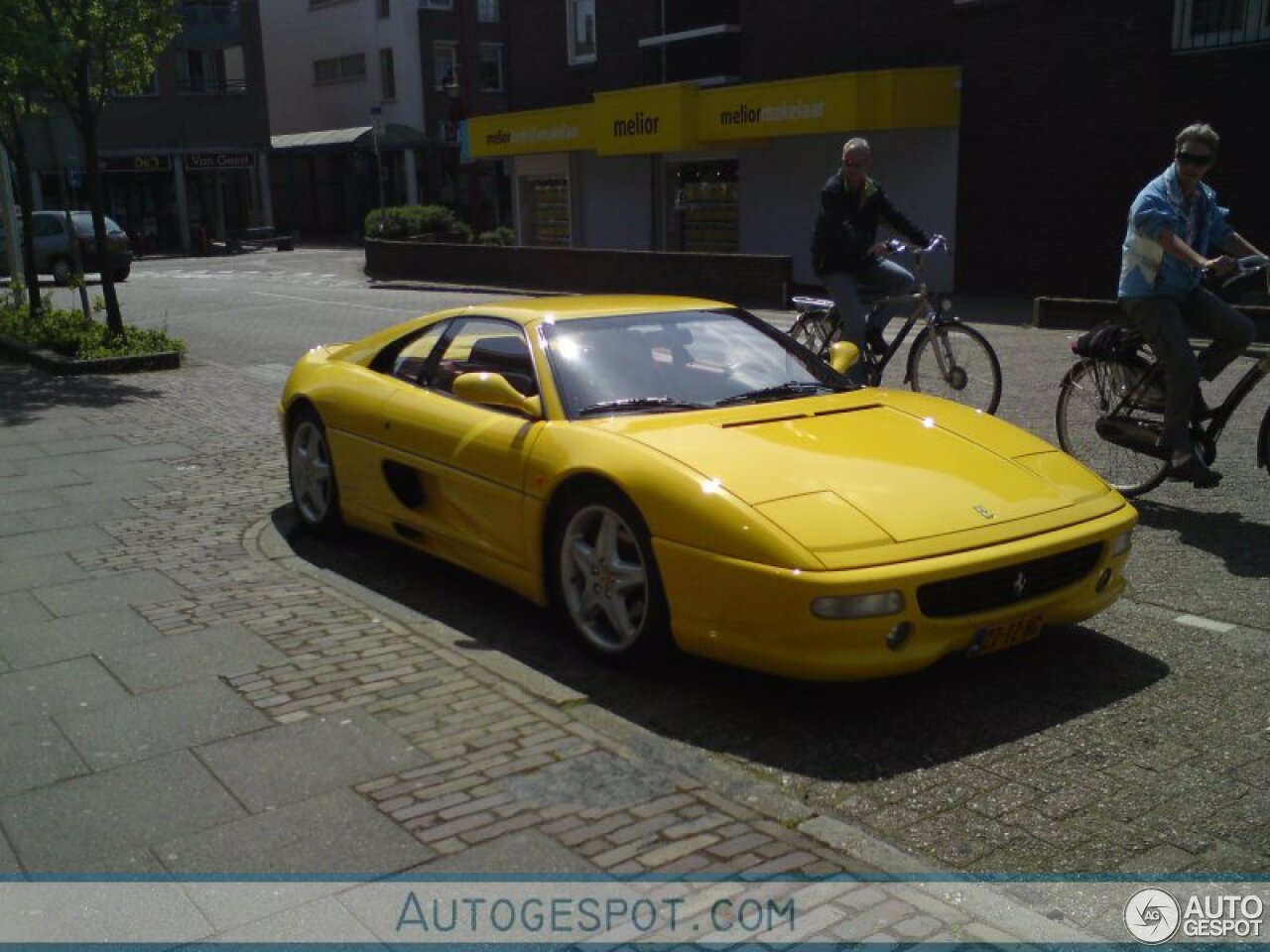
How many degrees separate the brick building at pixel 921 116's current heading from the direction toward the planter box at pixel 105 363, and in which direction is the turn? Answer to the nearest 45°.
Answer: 0° — it already faces it

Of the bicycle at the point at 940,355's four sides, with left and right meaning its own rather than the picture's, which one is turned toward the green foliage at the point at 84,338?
back

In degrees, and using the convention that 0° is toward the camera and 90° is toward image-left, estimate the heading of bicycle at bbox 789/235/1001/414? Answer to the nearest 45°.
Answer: approximately 315°

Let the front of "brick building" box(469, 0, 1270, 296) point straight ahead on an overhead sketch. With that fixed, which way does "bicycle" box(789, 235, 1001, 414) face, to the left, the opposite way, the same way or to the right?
to the left

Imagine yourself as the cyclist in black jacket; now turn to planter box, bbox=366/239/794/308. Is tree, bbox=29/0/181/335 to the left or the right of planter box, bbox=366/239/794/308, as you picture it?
left

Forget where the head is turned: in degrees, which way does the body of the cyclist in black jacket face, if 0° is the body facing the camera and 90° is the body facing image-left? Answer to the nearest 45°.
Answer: approximately 315°

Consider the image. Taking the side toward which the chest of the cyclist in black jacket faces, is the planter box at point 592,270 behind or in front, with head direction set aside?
behind

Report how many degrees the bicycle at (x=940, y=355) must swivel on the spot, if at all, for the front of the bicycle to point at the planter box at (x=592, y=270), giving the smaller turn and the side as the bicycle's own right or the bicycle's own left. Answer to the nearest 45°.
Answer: approximately 135° to the bicycle's own left

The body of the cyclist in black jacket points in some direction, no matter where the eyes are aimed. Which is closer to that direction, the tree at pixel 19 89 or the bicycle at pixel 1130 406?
the bicycle
